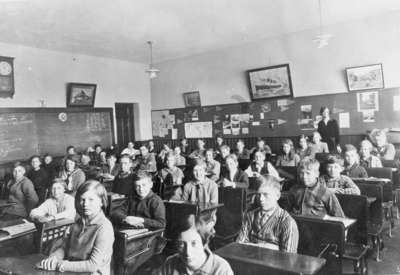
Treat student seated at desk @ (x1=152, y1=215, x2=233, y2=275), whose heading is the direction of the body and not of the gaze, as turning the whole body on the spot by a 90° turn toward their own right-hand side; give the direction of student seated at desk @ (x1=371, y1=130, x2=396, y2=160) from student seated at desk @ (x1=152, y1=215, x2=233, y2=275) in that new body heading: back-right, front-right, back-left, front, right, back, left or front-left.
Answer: back-right

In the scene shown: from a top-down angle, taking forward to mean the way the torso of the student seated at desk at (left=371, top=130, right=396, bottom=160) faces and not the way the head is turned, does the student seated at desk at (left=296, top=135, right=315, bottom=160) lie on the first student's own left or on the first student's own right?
on the first student's own right

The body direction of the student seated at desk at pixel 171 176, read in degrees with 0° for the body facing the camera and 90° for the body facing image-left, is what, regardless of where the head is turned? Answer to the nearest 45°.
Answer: approximately 0°

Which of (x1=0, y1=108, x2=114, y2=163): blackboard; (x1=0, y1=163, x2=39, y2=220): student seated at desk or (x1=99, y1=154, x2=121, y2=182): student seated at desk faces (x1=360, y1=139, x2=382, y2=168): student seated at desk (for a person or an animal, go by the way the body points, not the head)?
the blackboard

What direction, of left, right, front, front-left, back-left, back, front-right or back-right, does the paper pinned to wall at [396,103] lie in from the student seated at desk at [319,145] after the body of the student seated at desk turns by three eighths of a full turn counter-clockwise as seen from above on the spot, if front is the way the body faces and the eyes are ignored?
front-right

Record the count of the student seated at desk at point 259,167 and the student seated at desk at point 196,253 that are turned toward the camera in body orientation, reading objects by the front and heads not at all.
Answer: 2
